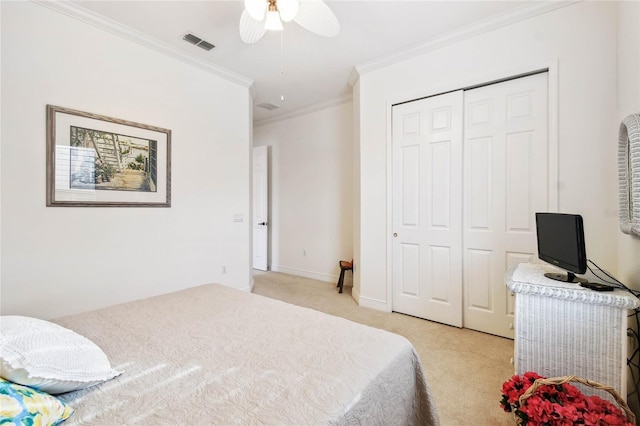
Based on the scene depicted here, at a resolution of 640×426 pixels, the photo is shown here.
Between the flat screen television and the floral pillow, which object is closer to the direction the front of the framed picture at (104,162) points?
the flat screen television

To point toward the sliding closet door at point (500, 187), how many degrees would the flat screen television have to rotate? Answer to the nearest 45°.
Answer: approximately 90° to its right

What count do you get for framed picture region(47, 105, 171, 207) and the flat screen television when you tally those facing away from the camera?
0

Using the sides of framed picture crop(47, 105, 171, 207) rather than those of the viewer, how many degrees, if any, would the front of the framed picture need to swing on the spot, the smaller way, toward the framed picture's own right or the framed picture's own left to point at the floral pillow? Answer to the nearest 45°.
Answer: approximately 45° to the framed picture's own right

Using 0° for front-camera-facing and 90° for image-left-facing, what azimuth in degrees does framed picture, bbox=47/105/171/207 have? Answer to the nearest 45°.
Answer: approximately 315°

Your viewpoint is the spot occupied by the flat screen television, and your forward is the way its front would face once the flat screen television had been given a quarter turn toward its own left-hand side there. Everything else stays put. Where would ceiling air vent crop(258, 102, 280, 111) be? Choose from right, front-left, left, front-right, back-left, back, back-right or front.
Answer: back-right

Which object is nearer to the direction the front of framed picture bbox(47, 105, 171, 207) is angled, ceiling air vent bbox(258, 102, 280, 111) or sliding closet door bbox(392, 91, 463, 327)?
the sliding closet door

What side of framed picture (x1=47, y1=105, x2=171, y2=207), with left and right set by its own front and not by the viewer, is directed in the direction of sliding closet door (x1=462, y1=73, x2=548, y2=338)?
front

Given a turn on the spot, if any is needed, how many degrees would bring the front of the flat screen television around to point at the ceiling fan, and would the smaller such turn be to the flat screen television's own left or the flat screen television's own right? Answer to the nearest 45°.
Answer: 0° — it already faces it

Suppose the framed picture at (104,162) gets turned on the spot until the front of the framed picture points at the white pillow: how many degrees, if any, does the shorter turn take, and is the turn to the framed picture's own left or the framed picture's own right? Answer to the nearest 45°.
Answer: approximately 45° to the framed picture's own right

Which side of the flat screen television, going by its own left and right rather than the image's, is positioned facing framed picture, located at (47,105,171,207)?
front

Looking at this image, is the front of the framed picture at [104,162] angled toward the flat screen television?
yes

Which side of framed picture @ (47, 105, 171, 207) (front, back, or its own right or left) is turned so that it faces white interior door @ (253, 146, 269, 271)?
left

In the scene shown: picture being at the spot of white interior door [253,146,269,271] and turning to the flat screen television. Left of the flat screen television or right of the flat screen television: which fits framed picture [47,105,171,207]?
right

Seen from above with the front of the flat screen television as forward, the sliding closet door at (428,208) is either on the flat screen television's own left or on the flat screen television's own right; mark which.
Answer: on the flat screen television's own right

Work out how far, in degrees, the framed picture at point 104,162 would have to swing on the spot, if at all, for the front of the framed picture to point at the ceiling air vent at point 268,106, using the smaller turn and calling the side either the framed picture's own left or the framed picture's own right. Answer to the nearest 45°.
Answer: approximately 90° to the framed picture's own left

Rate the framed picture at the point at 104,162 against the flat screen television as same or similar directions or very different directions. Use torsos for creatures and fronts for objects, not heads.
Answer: very different directions
